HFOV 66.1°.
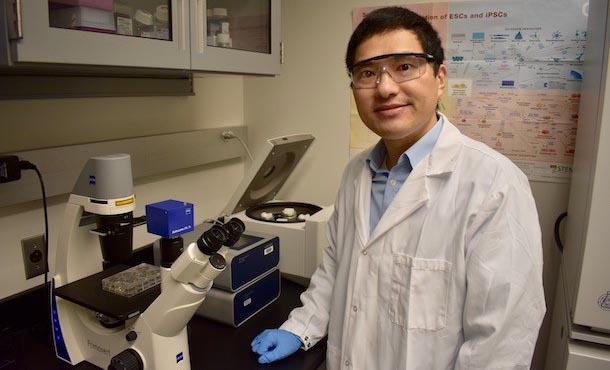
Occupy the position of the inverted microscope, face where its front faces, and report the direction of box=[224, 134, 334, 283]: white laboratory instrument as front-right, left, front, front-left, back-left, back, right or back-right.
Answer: left

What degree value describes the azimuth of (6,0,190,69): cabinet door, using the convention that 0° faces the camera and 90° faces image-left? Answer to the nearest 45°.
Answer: approximately 315°

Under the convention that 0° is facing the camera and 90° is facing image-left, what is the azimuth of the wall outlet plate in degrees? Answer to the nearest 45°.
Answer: approximately 315°

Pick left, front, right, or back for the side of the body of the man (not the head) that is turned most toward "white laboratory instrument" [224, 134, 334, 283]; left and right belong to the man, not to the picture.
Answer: right

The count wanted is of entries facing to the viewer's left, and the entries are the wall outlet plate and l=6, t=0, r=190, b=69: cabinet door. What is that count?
0
